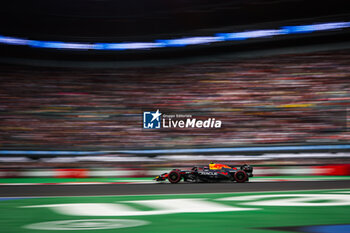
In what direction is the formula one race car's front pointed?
to the viewer's left
